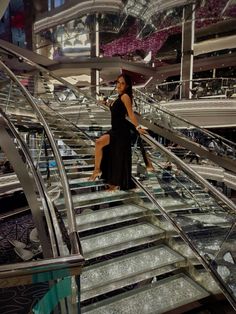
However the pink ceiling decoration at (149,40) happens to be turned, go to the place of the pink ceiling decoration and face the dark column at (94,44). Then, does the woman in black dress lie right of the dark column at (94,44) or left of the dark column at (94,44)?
left

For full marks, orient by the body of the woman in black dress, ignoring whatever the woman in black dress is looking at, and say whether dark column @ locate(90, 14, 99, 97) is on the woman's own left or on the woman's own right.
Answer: on the woman's own right
